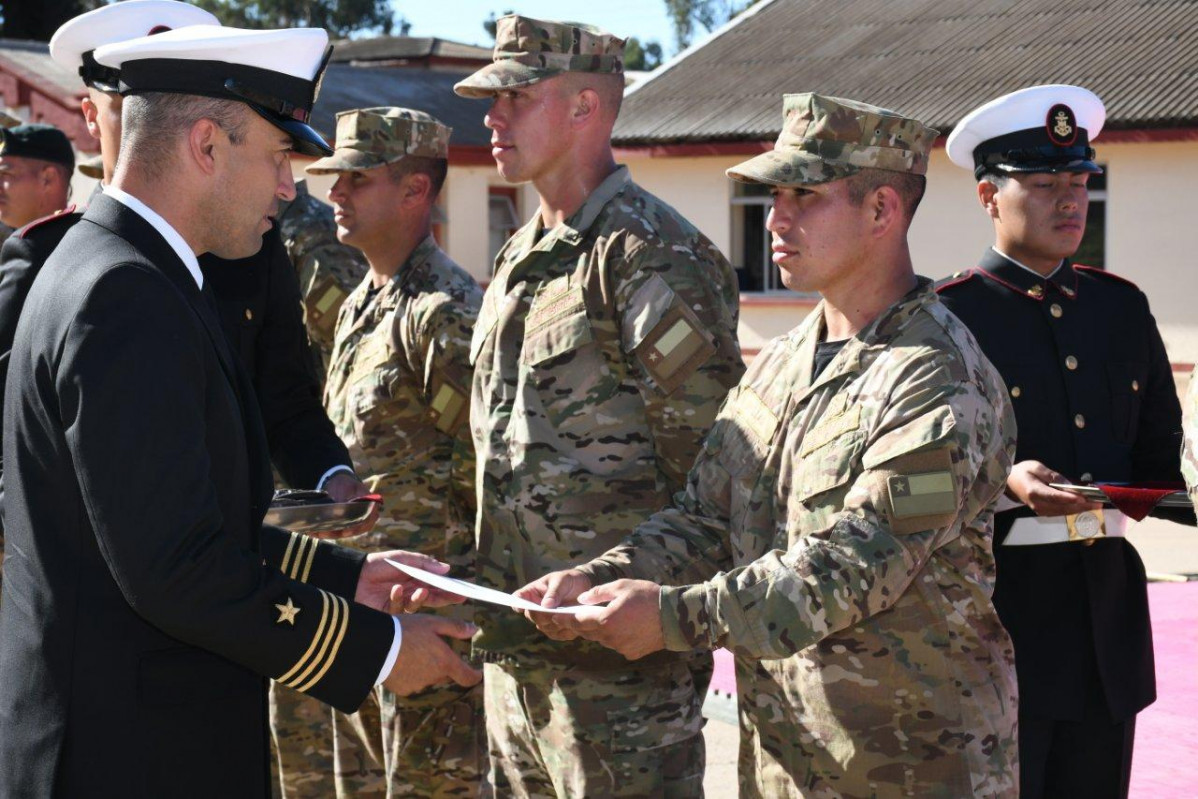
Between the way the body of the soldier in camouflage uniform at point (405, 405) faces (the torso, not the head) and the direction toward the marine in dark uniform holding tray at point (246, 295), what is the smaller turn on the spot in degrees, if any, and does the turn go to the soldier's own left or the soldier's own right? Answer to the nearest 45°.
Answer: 0° — they already face them

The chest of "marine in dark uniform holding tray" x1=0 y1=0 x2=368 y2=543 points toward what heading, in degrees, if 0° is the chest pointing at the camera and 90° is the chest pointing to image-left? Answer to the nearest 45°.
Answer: approximately 315°

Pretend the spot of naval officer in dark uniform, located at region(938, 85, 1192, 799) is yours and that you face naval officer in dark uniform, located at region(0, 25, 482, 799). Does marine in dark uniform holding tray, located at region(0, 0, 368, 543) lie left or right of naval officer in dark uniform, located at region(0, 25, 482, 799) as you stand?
right

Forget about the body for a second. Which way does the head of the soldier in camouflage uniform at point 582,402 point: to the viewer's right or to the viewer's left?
to the viewer's left

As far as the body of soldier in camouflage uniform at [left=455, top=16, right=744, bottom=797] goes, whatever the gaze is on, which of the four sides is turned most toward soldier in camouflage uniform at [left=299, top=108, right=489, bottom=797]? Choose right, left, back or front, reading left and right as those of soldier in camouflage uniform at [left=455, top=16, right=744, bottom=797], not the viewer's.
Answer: right

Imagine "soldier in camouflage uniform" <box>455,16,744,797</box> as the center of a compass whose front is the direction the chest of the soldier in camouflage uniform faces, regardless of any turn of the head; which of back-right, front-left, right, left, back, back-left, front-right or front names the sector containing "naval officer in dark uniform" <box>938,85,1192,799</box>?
back-left

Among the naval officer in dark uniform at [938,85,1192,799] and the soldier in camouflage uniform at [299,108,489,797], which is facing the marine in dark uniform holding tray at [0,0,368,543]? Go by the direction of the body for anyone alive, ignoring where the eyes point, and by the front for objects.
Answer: the soldier in camouflage uniform

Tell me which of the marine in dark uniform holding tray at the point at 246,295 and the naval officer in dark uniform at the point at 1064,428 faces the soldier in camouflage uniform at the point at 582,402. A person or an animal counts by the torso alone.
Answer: the marine in dark uniform holding tray at the point at 246,295

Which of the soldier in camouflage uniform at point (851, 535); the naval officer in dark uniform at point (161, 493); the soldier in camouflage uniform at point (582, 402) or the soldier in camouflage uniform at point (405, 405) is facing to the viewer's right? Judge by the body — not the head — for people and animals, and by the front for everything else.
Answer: the naval officer in dark uniform

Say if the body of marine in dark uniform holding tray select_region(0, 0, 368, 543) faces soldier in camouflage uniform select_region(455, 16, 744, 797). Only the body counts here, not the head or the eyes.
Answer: yes

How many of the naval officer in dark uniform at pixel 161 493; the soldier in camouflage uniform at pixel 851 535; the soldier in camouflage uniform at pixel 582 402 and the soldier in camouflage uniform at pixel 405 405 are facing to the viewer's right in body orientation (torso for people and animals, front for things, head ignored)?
1

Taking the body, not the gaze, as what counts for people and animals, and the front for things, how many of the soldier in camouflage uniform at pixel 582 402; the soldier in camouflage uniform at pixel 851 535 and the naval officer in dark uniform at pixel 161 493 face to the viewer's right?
1

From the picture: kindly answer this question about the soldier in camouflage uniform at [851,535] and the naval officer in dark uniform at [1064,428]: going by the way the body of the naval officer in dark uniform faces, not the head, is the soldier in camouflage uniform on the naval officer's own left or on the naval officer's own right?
on the naval officer's own right

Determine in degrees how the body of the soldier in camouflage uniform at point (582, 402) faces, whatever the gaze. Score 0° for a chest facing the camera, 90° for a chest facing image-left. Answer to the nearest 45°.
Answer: approximately 45°
